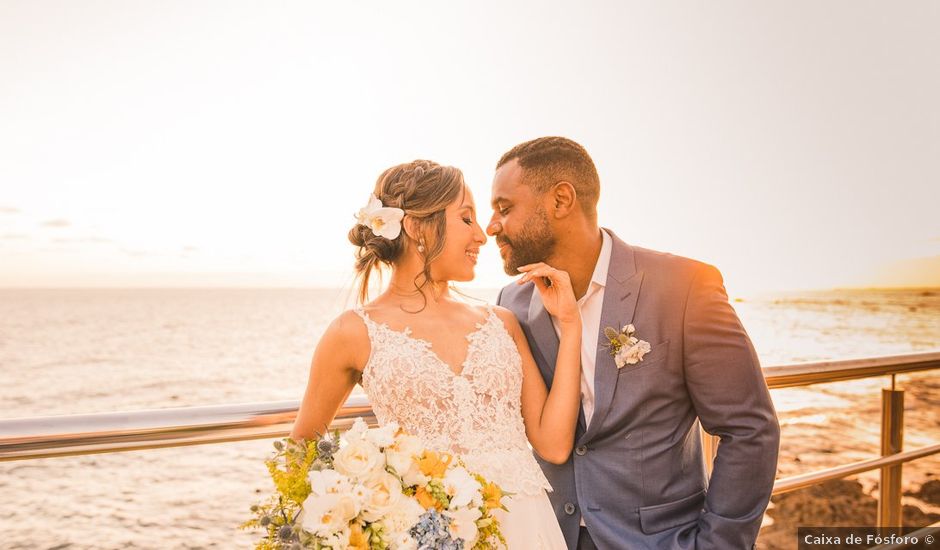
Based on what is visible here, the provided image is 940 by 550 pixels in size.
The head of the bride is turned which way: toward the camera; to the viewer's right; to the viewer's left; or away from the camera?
to the viewer's right

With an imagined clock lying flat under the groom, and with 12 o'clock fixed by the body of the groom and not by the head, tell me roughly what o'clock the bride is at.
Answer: The bride is roughly at 1 o'clock from the groom.

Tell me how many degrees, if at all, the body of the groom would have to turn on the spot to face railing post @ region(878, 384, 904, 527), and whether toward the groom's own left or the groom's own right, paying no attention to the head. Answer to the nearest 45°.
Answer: approximately 180°

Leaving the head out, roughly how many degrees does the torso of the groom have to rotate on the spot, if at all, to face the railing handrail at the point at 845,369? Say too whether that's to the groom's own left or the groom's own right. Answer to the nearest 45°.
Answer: approximately 180°

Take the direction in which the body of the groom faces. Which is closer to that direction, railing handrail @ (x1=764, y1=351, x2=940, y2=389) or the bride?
the bride

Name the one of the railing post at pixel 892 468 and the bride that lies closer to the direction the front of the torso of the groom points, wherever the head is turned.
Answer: the bride

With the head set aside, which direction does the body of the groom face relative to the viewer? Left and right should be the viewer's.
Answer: facing the viewer and to the left of the viewer

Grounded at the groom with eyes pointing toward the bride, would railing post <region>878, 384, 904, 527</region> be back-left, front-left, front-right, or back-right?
back-right
